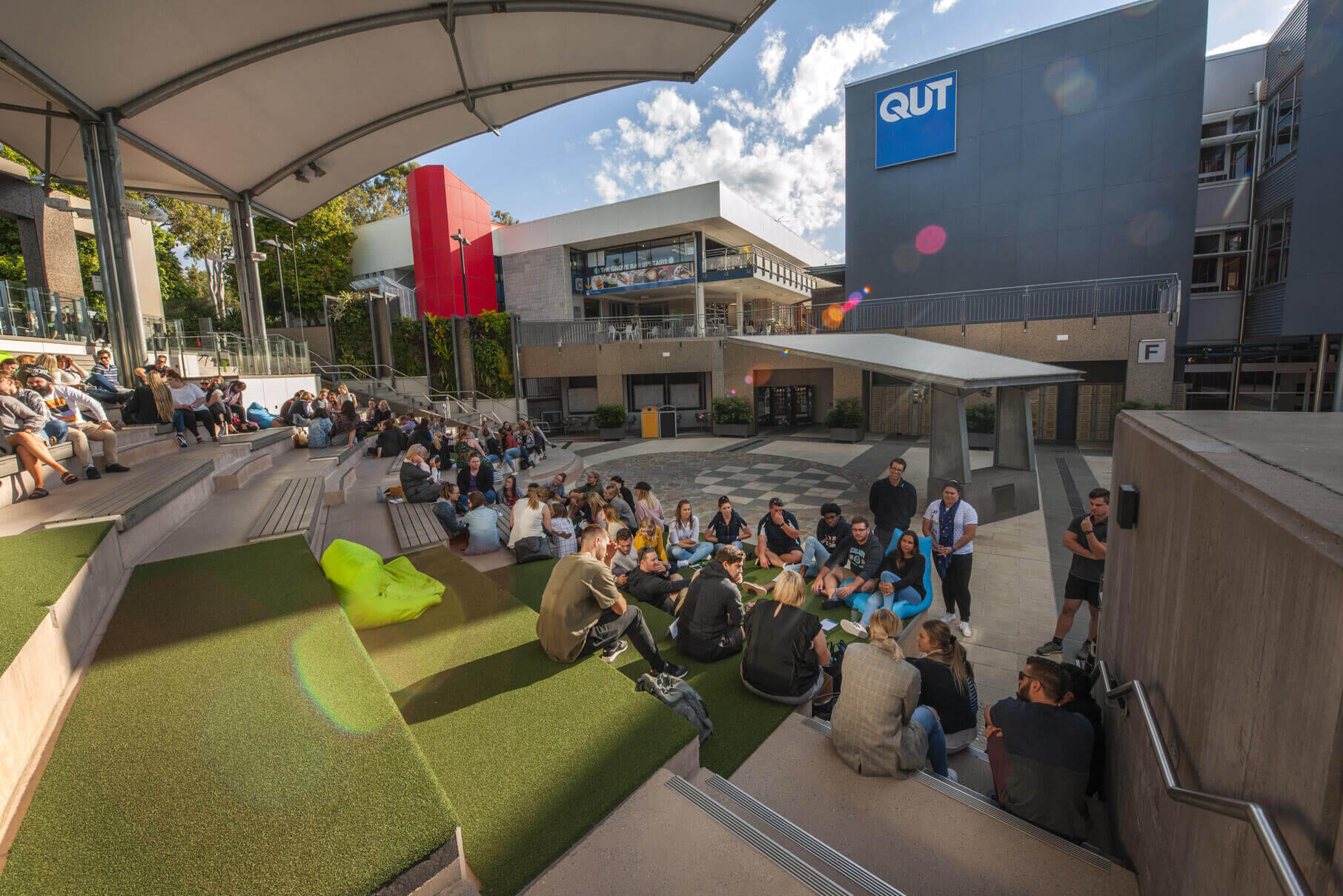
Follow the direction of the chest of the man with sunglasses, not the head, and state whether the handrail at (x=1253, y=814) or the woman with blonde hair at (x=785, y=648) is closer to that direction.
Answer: the woman with blonde hair

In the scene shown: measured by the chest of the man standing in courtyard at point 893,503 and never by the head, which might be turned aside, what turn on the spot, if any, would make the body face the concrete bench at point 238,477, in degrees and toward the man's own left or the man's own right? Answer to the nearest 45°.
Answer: approximately 90° to the man's own right

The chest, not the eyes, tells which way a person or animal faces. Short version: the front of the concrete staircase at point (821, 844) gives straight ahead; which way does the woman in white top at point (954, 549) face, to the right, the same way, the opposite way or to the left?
the opposite way

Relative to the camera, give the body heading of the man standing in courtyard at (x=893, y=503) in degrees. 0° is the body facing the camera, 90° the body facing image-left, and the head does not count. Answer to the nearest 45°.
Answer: approximately 0°

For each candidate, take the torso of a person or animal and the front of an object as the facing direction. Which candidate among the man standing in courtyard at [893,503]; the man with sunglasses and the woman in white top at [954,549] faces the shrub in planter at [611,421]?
the man with sunglasses

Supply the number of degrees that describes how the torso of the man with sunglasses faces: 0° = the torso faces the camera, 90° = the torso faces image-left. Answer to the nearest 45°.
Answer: approximately 135°

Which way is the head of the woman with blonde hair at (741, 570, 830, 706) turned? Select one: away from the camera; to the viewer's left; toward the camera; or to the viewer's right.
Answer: away from the camera

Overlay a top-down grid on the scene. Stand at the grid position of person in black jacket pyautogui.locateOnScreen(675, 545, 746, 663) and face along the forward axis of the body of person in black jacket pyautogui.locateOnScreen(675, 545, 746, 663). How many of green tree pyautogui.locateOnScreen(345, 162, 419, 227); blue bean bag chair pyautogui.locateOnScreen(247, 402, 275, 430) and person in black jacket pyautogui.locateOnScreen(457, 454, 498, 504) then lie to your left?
3

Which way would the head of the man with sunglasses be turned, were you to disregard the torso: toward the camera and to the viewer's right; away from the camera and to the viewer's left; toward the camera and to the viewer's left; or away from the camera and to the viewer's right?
away from the camera and to the viewer's left

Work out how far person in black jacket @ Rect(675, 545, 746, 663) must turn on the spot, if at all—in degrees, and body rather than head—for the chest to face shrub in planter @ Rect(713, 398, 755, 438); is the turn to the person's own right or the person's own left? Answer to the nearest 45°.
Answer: approximately 45° to the person's own left

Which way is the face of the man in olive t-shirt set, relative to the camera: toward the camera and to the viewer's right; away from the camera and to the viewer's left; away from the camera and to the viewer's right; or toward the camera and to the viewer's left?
away from the camera and to the viewer's right

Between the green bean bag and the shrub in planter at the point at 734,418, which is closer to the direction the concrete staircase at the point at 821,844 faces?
the shrub in planter

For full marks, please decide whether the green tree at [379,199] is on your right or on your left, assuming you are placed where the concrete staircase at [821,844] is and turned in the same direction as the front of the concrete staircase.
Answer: on your left

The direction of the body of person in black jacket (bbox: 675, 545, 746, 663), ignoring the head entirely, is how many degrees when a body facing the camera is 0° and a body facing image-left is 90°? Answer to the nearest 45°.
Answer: approximately 225°
